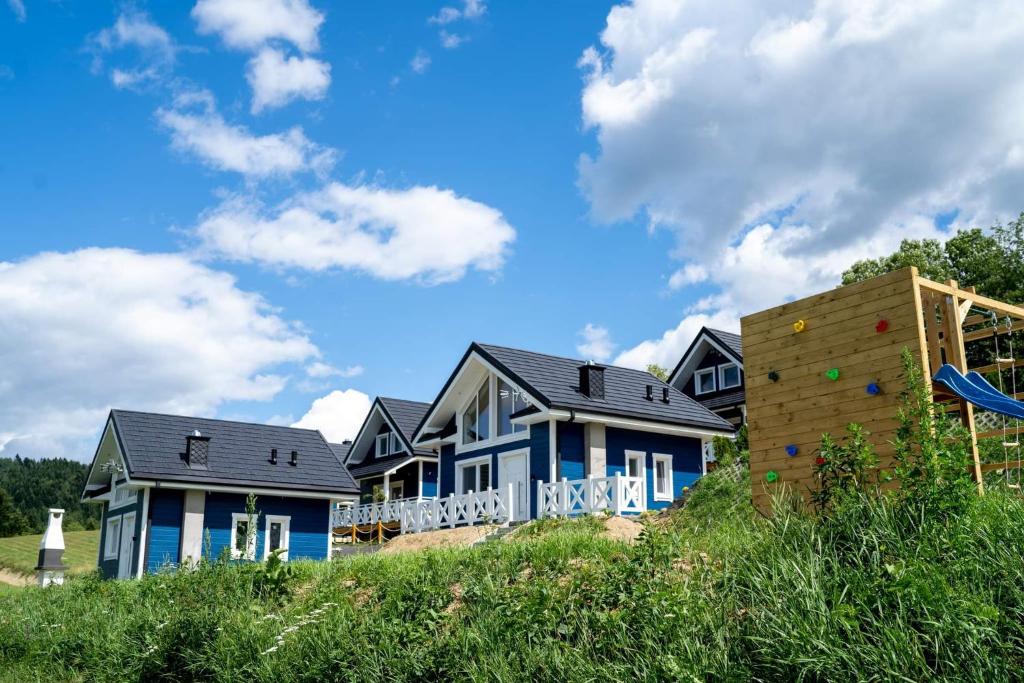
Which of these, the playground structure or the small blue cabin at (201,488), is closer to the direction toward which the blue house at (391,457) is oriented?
the small blue cabin

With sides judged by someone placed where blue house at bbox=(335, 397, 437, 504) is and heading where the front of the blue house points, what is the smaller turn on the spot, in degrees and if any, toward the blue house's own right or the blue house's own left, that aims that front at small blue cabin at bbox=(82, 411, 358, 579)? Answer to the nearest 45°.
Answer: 0° — it already faces it

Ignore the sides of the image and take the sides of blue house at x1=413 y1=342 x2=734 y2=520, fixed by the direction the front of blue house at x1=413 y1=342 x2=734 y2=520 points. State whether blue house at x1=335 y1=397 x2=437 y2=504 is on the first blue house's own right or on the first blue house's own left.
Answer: on the first blue house's own right

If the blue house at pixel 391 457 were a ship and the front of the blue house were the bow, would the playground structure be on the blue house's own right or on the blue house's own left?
on the blue house's own left

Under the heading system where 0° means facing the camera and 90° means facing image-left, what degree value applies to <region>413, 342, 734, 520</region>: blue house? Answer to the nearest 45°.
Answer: approximately 45°

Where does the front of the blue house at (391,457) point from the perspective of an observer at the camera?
facing the viewer and to the left of the viewer

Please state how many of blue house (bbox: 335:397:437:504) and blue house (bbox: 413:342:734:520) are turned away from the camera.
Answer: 0
